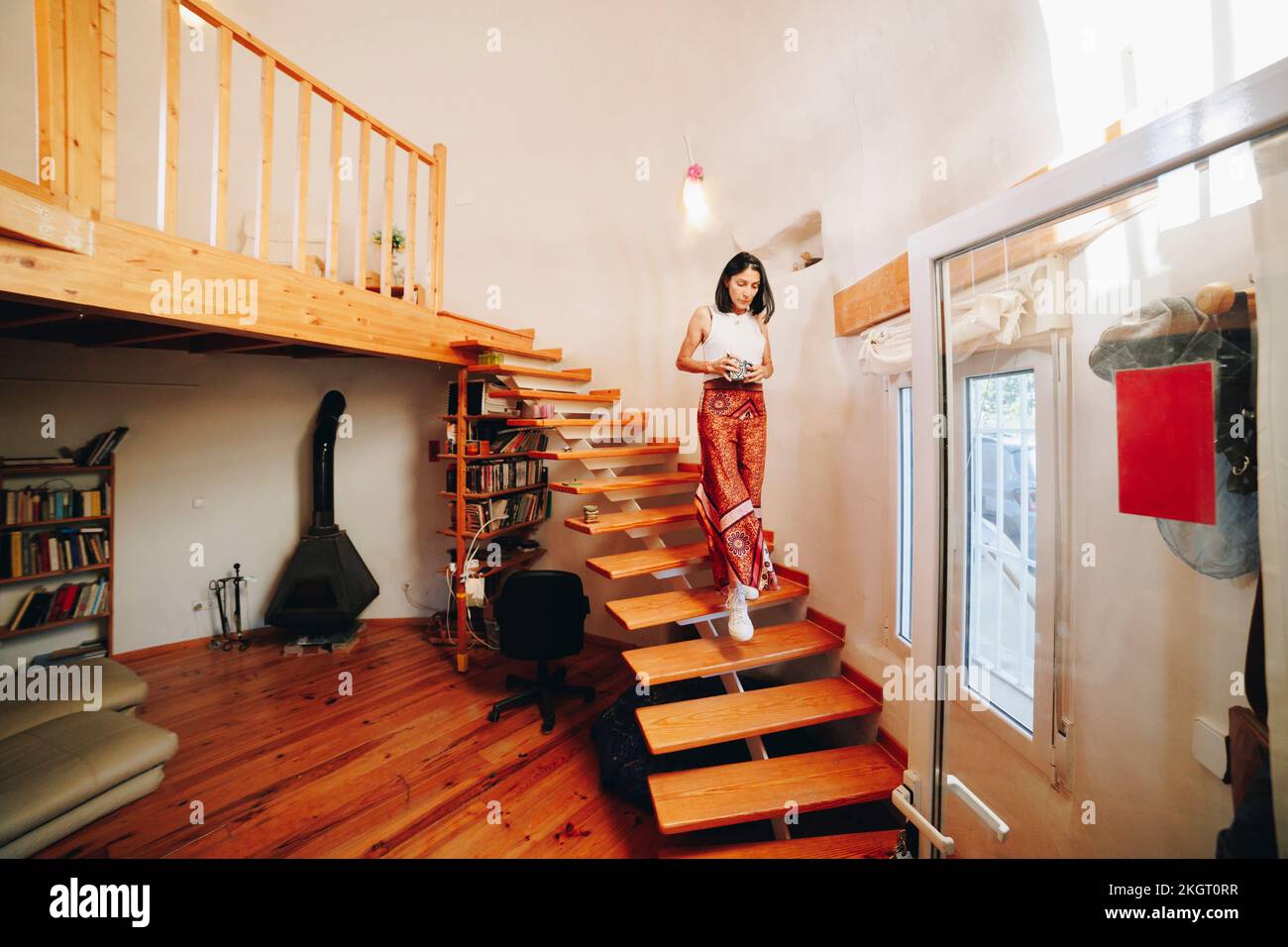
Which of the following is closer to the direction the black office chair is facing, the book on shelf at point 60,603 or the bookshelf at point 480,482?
the bookshelf

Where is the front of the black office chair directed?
away from the camera

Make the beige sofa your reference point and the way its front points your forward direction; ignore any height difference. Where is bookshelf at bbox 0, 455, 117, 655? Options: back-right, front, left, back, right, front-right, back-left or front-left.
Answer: back-left

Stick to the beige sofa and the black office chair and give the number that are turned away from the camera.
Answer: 1

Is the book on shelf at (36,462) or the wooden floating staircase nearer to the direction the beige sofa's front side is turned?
the wooden floating staircase

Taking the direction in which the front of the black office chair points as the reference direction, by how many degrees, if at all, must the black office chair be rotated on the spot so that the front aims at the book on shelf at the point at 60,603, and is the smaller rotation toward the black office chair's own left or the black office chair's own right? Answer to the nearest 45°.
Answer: approximately 90° to the black office chair's own left

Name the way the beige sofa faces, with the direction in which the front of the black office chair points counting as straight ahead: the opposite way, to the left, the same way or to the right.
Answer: to the right

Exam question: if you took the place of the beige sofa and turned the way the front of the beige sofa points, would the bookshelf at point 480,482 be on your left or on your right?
on your left

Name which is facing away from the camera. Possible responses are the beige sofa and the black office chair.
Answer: the black office chair

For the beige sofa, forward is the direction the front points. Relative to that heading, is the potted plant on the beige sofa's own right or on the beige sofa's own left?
on the beige sofa's own left

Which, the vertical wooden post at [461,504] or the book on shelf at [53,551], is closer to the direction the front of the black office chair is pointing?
the vertical wooden post

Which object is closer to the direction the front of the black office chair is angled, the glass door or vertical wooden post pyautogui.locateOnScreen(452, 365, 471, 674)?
the vertical wooden post

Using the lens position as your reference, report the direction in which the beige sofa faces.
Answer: facing the viewer and to the right of the viewer
